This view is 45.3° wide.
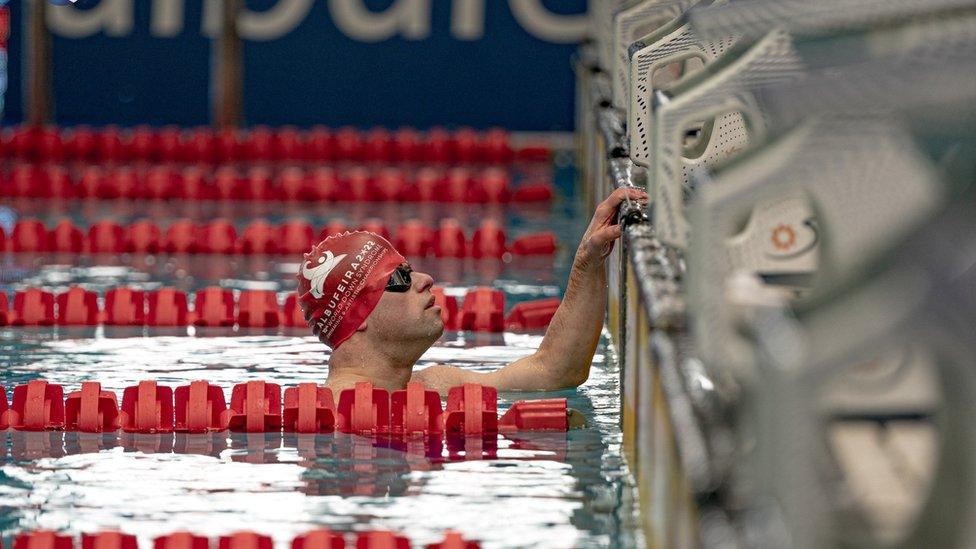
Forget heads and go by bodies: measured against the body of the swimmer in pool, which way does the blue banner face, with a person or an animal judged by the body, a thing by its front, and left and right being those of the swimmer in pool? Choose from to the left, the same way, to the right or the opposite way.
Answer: to the right

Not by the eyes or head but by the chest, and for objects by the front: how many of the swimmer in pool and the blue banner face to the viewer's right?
1

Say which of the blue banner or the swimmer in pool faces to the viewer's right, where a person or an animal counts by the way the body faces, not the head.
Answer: the swimmer in pool

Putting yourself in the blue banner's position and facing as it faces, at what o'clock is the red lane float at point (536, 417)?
The red lane float is roughly at 12 o'clock from the blue banner.

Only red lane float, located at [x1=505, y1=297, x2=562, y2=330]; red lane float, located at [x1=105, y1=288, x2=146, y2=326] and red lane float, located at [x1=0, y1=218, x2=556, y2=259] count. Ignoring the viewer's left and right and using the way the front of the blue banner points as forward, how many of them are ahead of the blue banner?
3

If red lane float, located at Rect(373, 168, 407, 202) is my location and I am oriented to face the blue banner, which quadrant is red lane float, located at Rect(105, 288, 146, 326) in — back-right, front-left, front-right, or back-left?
back-left

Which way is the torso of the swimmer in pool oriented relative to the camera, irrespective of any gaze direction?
to the viewer's right

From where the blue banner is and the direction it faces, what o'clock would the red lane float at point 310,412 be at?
The red lane float is roughly at 12 o'clock from the blue banner.

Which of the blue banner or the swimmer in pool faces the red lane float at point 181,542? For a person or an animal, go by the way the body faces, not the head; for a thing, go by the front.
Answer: the blue banner

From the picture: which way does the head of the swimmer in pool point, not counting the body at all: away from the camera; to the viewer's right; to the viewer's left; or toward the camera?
to the viewer's right

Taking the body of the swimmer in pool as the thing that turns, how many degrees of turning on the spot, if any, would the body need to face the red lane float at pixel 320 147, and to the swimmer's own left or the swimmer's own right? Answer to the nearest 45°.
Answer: approximately 90° to the swimmer's own left
